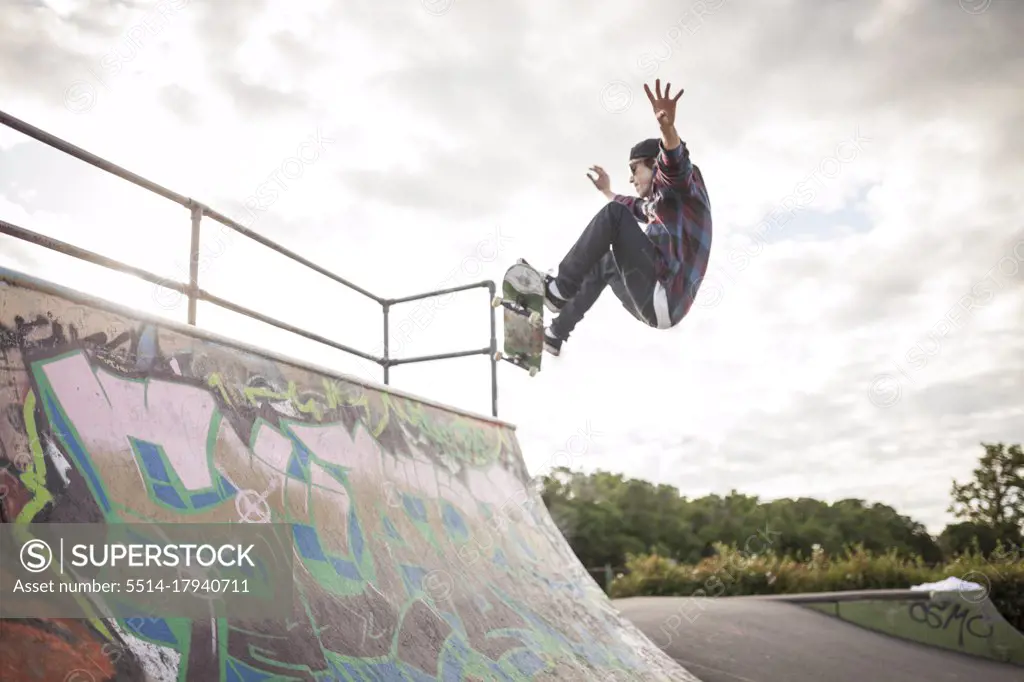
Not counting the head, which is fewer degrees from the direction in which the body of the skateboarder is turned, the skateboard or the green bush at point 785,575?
the skateboard

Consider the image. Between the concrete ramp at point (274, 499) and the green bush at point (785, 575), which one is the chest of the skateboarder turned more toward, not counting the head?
the concrete ramp

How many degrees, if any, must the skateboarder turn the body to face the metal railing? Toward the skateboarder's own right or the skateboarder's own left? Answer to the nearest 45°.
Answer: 0° — they already face it

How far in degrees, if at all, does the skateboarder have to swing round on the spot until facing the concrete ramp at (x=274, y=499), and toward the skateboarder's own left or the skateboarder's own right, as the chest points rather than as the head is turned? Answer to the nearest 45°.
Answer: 0° — they already face it

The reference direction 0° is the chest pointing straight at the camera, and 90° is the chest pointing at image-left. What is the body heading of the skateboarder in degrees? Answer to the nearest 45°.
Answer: approximately 90°

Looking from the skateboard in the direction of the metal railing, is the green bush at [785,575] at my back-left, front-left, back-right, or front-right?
back-right
